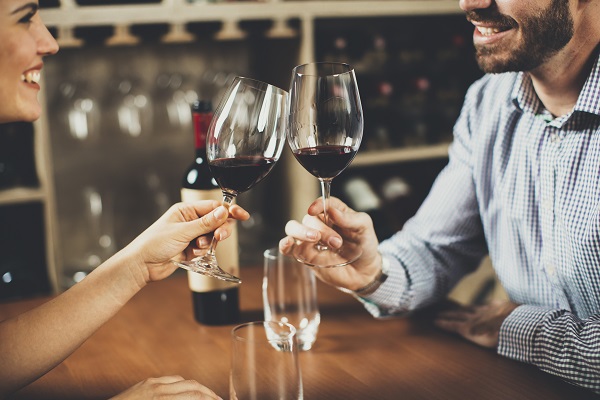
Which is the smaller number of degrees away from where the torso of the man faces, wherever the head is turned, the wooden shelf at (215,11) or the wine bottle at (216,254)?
the wine bottle

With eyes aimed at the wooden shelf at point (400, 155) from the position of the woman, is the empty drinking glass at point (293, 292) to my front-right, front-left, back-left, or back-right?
front-right

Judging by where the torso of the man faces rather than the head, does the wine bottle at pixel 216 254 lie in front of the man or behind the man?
in front

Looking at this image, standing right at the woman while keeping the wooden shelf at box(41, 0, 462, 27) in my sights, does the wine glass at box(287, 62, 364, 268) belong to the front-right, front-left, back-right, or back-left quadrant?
front-right

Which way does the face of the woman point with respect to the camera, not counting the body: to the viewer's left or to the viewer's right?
to the viewer's right

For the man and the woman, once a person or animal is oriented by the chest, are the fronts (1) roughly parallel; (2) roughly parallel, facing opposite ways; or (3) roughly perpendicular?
roughly parallel, facing opposite ways

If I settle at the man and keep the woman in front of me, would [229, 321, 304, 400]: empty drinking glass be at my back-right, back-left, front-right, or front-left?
front-left

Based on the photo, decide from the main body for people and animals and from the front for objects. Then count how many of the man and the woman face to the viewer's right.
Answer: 1

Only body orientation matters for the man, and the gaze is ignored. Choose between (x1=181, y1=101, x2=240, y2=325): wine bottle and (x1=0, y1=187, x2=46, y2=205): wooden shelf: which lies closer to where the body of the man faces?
the wine bottle

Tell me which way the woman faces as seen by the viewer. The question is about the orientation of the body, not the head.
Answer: to the viewer's right

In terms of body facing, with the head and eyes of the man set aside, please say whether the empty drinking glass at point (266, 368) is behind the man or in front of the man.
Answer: in front

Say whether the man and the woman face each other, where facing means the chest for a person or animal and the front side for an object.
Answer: yes

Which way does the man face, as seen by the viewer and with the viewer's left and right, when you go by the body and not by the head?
facing the viewer and to the left of the viewer

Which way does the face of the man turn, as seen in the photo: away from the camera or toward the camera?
toward the camera
